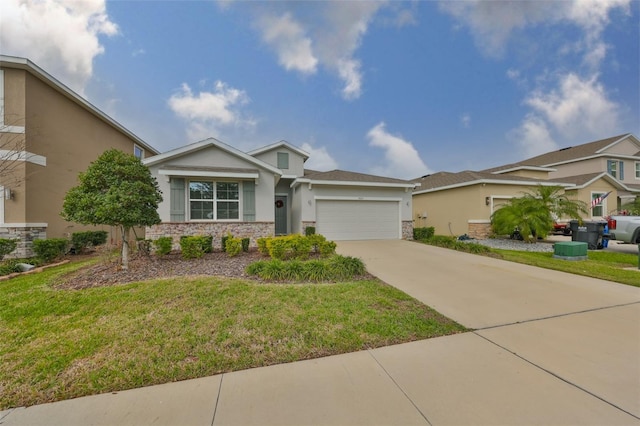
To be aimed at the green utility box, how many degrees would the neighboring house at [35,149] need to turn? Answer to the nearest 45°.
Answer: approximately 90° to its left

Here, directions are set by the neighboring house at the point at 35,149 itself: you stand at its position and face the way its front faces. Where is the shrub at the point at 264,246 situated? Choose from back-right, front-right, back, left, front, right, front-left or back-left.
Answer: left

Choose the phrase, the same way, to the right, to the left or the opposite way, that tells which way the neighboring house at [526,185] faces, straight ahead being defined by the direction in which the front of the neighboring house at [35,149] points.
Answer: the same way

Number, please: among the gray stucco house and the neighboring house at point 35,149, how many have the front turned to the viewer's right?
0

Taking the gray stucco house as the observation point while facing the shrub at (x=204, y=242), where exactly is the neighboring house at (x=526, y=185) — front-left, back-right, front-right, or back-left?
back-left

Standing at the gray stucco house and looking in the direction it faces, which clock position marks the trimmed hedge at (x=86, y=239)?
The trimmed hedge is roughly at 3 o'clock from the gray stucco house.

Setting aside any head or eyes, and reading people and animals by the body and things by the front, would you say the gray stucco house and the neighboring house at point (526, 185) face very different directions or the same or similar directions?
same or similar directions

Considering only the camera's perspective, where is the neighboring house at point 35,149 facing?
facing the viewer and to the left of the viewer

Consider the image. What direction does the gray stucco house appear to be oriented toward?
toward the camera

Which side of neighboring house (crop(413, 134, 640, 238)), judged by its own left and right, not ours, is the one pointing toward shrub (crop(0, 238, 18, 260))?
right

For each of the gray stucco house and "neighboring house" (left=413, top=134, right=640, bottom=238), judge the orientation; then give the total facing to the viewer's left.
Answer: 0

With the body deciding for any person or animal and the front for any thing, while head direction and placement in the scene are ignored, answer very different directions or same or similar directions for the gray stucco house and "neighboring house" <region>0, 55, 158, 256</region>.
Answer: same or similar directions

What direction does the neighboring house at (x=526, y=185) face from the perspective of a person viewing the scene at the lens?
facing the viewer and to the right of the viewer

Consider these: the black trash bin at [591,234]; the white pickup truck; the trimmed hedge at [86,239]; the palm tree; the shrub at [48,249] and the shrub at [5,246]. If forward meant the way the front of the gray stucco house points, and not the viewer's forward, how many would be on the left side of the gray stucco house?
3

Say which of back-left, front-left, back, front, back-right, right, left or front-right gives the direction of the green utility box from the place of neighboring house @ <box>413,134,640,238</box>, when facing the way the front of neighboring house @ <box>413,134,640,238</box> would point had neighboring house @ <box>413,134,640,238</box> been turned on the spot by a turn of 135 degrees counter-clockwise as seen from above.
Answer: back
